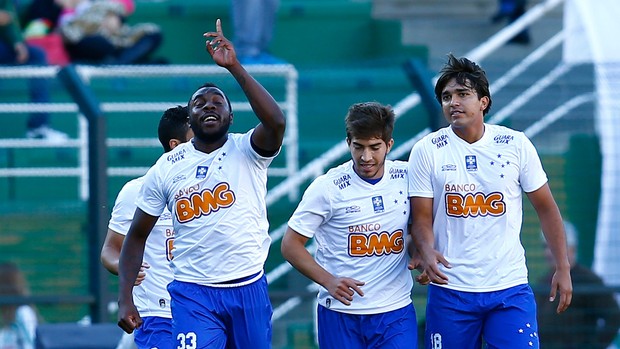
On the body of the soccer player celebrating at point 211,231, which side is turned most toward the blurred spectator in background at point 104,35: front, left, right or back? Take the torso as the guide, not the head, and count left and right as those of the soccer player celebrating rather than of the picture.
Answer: back

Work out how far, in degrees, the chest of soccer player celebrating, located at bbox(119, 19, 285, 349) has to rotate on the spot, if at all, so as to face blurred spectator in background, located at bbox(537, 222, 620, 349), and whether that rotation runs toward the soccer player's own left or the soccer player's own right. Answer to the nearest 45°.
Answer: approximately 135° to the soccer player's own left

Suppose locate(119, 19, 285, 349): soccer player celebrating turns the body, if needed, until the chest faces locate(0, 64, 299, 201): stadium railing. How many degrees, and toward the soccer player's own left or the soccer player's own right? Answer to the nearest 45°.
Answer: approximately 180°

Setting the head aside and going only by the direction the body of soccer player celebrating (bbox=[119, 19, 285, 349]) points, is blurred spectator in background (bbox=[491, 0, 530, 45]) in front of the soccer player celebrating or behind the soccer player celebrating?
behind
